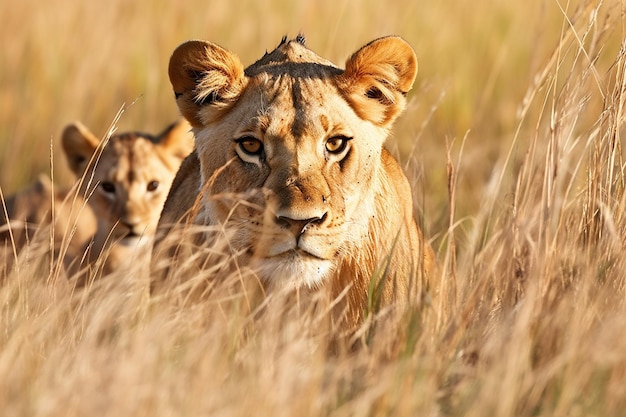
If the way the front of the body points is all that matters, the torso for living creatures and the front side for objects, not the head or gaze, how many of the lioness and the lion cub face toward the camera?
2

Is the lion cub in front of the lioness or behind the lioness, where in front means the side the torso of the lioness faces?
behind

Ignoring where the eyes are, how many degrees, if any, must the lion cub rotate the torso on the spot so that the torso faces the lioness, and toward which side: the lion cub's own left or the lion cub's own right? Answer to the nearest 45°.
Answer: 0° — it already faces it

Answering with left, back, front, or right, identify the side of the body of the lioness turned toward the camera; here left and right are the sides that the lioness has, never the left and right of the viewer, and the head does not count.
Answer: front
